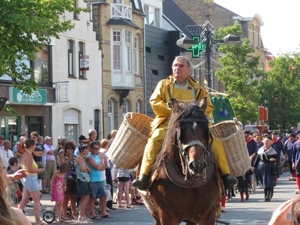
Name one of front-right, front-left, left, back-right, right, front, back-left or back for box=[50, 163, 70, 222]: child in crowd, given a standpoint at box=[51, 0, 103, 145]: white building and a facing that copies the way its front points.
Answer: front-right

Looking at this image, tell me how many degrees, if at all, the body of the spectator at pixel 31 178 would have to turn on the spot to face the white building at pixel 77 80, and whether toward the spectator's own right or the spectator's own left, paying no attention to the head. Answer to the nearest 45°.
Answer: approximately 90° to the spectator's own left

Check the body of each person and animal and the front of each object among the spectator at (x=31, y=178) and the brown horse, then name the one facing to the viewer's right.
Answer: the spectator

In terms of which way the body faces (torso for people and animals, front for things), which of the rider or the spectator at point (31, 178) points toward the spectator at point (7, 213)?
the rider

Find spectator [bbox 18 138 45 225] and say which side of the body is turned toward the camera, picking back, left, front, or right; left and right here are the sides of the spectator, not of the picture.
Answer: right

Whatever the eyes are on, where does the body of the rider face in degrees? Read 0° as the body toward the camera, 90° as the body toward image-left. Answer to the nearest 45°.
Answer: approximately 0°

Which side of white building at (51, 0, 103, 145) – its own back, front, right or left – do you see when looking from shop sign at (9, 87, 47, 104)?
right

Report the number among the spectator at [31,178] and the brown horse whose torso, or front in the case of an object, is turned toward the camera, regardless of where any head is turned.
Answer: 1
